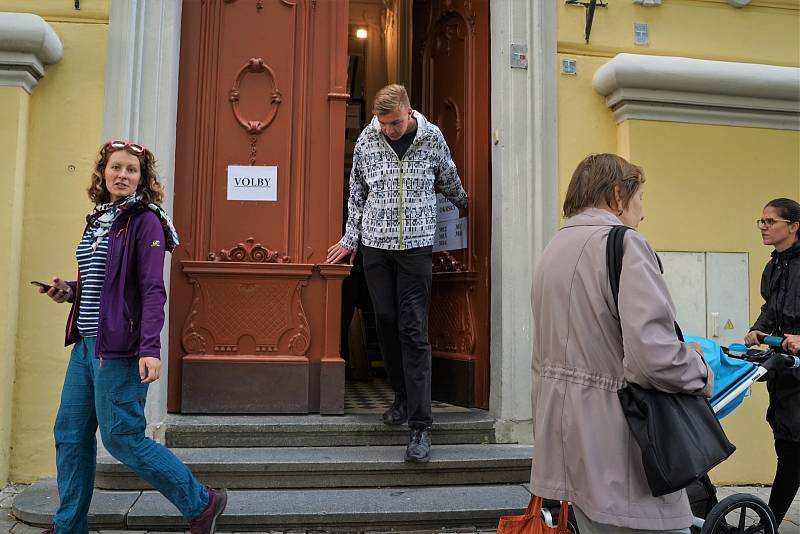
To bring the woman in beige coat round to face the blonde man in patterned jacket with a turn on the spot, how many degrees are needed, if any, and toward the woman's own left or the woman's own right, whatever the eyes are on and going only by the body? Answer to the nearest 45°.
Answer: approximately 90° to the woman's own left

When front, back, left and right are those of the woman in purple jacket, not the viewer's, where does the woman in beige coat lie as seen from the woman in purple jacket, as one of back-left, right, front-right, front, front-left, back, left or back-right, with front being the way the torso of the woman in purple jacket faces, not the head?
left

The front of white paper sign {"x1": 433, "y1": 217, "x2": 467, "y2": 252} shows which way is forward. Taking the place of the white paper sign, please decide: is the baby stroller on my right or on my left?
on my left

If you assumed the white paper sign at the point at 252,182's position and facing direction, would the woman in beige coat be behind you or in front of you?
in front

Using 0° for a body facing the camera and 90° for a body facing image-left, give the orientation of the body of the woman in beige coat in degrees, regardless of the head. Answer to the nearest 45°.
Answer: approximately 225°

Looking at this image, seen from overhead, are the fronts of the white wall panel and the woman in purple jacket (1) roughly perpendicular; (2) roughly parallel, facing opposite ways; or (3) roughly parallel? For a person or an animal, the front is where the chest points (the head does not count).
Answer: roughly parallel

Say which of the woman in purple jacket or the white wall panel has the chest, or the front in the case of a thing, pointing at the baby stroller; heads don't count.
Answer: the white wall panel

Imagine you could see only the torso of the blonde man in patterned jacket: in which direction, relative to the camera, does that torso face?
toward the camera

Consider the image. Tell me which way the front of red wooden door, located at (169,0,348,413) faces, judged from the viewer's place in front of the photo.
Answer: facing the viewer

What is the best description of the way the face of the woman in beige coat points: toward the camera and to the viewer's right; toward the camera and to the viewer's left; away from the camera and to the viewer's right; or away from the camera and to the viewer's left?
away from the camera and to the viewer's right

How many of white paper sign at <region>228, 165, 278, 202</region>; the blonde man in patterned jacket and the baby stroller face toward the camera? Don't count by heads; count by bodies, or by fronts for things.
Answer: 2

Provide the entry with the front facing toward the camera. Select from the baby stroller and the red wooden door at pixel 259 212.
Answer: the red wooden door

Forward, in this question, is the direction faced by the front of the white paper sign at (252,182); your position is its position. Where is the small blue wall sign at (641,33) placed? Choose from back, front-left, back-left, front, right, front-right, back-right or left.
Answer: left

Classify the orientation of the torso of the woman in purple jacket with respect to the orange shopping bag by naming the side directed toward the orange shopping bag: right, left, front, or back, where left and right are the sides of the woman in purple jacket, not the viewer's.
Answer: left

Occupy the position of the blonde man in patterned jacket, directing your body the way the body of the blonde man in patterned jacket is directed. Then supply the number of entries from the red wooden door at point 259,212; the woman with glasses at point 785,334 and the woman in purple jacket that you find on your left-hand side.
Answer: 1
